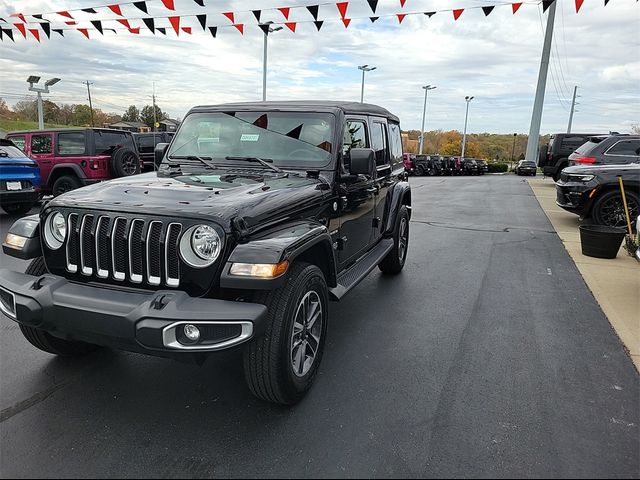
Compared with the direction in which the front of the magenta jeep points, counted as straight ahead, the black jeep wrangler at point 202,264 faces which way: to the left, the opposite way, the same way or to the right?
to the left

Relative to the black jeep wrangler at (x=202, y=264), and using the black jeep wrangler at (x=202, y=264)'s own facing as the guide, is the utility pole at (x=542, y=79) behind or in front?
behind

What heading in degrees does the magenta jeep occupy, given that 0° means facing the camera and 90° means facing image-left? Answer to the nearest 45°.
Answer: approximately 135°

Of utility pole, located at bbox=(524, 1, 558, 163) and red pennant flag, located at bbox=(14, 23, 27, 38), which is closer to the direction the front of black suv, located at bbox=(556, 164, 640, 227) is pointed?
the red pennant flag

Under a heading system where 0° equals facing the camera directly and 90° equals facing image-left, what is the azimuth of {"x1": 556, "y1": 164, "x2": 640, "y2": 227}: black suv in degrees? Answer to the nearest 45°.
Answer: approximately 45°

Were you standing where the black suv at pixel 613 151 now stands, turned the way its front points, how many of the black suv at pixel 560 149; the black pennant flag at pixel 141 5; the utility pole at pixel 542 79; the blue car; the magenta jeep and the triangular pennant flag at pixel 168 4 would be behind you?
4

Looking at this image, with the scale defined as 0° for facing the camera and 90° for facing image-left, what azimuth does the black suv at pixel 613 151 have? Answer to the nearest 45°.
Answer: approximately 225°

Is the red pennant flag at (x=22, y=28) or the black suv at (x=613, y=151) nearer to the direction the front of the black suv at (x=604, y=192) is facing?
the red pennant flag
